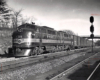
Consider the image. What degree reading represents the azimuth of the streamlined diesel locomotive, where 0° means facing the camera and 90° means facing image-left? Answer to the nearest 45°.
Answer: approximately 45°
